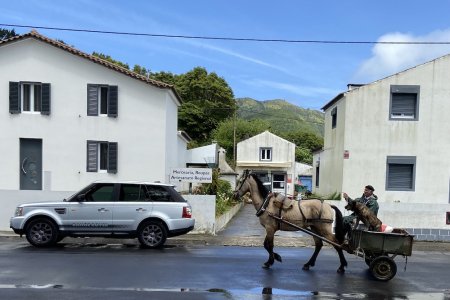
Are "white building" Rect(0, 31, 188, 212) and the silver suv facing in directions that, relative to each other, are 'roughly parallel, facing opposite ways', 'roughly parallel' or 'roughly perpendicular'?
roughly perpendicular

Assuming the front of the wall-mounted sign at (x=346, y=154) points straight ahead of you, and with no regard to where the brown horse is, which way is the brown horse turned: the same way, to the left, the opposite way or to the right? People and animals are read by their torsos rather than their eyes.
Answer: to the right

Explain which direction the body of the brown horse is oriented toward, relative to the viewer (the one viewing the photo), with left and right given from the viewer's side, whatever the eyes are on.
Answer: facing to the left of the viewer

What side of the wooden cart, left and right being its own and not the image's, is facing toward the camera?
left

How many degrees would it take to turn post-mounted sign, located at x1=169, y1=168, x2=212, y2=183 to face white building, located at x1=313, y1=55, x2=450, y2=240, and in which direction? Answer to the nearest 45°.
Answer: approximately 135° to its left

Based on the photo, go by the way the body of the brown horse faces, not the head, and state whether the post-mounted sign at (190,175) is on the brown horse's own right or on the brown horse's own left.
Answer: on the brown horse's own right

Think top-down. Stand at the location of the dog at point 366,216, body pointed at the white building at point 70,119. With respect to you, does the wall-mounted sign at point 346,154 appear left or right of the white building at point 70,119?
right

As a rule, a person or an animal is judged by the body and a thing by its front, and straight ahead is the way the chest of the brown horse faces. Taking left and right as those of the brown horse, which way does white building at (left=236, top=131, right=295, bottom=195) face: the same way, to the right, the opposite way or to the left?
to the left
